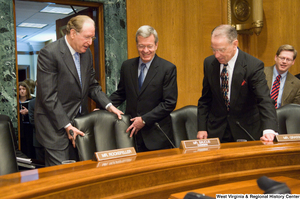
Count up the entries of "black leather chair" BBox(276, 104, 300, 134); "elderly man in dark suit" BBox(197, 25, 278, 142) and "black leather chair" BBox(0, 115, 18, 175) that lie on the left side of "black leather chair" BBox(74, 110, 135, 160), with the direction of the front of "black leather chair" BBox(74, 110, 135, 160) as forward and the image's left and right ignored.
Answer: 2

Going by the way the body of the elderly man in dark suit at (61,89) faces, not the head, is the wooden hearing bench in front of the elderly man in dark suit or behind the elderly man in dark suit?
in front

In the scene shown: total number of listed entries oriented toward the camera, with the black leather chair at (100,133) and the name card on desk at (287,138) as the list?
2

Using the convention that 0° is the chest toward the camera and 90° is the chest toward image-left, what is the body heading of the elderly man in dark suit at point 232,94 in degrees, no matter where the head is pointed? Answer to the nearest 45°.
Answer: approximately 45°

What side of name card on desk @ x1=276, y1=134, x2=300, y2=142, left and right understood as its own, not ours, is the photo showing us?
front

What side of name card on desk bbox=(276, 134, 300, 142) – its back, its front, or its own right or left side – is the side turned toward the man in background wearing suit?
back

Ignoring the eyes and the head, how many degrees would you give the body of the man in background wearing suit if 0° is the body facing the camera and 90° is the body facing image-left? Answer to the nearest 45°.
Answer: approximately 45°

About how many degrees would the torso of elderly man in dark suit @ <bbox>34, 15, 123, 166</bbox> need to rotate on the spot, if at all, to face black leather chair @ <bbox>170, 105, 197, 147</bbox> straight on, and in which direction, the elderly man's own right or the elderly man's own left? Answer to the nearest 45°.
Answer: approximately 45° to the elderly man's own left

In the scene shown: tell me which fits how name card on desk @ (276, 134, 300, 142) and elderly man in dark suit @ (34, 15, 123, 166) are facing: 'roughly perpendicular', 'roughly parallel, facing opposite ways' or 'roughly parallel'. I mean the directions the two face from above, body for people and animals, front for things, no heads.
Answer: roughly perpendicular

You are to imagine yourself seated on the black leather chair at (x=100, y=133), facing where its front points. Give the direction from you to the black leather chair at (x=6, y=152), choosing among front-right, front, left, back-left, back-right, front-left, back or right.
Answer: front-right
